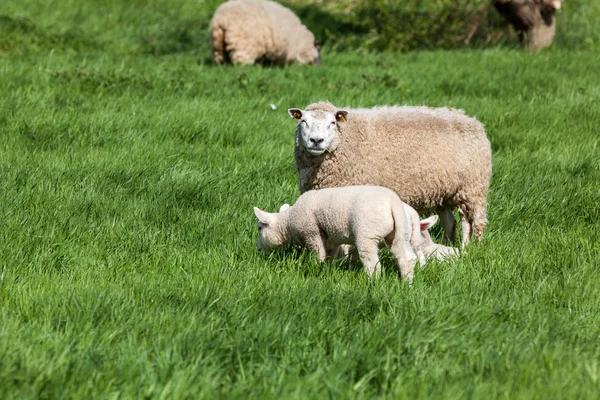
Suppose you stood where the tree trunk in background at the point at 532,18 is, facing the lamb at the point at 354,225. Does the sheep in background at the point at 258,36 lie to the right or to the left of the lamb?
right

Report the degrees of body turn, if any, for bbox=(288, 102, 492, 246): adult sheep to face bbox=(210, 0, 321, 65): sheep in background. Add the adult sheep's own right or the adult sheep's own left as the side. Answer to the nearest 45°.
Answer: approximately 90° to the adult sheep's own right

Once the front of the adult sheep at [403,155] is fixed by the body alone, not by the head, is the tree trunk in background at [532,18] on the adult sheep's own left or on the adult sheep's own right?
on the adult sheep's own right

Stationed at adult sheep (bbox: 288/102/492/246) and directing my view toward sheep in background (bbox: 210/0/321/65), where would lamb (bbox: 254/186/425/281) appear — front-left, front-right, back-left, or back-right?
back-left

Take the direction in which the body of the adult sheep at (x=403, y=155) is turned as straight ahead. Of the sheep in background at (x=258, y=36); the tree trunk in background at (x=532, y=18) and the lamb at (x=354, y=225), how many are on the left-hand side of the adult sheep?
1

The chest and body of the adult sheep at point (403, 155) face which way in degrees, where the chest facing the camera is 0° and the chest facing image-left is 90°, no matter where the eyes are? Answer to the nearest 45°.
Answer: approximately 90°

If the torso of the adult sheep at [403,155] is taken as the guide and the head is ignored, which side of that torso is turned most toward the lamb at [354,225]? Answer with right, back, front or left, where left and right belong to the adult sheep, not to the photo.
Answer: left
